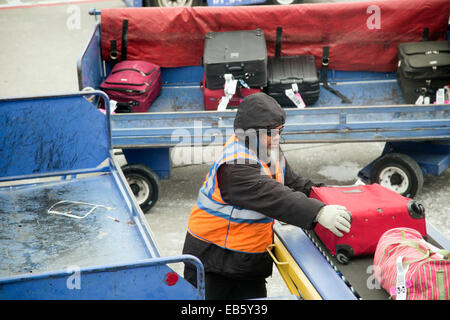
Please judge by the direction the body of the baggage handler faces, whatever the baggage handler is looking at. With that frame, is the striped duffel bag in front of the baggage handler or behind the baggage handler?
in front

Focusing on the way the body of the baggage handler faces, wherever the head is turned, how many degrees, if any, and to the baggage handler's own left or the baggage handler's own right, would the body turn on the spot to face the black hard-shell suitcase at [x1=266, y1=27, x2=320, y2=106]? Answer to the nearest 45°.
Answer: approximately 90° to the baggage handler's own left

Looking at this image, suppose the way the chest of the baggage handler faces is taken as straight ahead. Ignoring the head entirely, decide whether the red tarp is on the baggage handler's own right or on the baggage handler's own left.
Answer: on the baggage handler's own left

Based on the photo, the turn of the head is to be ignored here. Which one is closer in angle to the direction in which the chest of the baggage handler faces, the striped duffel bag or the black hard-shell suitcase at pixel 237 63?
the striped duffel bag

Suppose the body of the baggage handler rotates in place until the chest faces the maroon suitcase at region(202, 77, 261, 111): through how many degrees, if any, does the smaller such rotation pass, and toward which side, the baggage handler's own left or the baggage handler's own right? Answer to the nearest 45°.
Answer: approximately 90° to the baggage handler's own left

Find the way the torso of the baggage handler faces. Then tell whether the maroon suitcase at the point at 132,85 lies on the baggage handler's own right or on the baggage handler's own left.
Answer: on the baggage handler's own left

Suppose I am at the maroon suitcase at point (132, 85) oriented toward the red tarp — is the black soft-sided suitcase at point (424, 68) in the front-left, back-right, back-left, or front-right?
front-right

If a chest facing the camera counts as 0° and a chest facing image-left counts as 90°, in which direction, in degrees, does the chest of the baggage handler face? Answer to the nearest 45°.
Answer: approximately 270°

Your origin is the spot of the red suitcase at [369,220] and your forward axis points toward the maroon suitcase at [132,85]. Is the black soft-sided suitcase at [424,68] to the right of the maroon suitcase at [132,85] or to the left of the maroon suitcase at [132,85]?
right

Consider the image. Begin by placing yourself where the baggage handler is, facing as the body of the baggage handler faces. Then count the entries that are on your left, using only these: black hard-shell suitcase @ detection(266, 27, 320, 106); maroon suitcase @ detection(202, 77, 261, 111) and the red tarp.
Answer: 3

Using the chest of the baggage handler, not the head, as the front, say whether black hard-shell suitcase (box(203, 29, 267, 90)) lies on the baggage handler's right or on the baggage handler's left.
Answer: on the baggage handler's left
